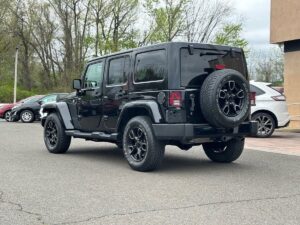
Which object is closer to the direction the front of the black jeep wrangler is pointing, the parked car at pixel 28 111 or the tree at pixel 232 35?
the parked car

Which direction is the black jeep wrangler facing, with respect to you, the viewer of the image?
facing away from the viewer and to the left of the viewer

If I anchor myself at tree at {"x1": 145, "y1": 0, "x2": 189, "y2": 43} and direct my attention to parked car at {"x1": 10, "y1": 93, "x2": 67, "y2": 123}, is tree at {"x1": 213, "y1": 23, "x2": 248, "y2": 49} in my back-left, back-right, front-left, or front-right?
back-left
